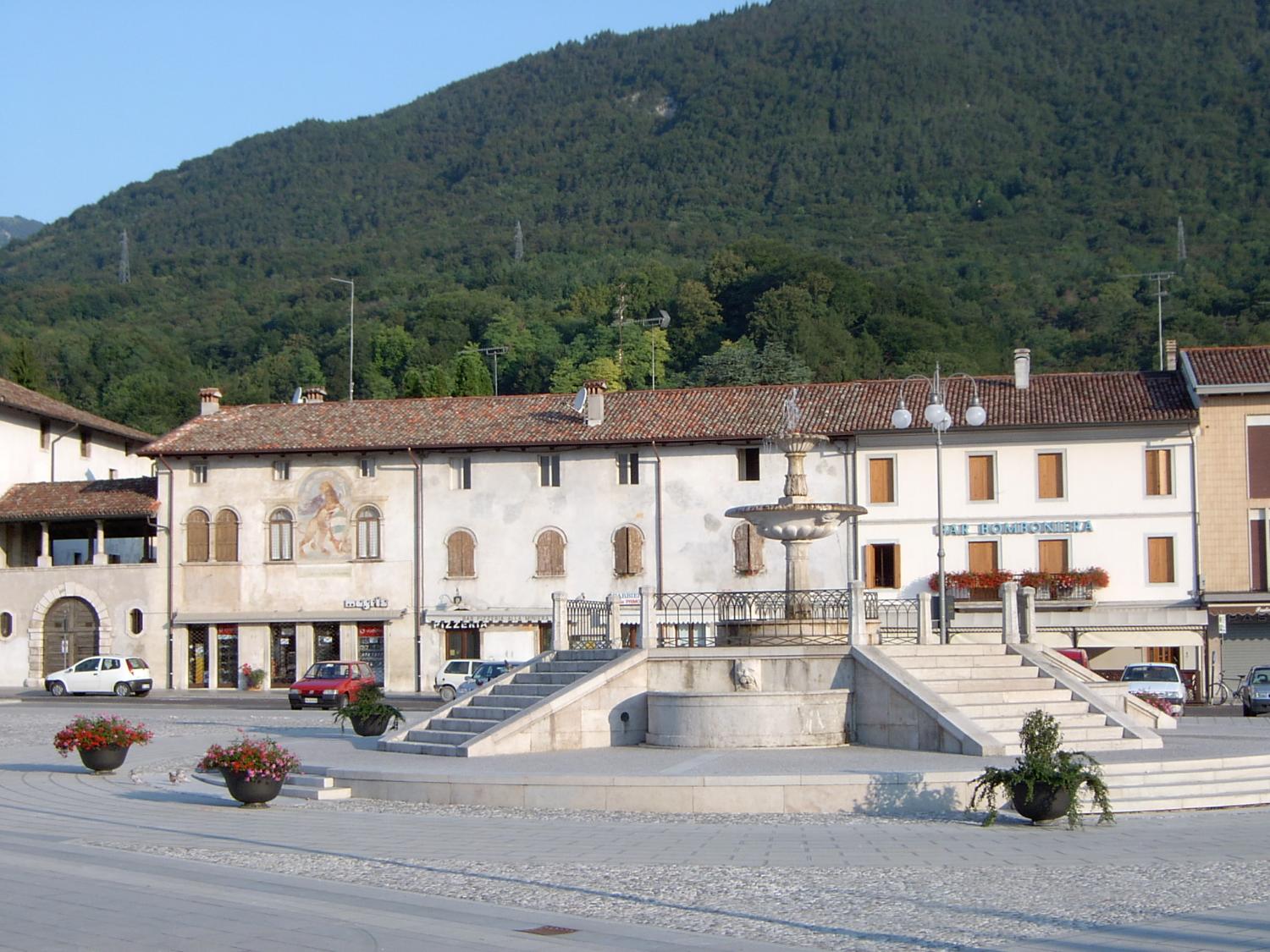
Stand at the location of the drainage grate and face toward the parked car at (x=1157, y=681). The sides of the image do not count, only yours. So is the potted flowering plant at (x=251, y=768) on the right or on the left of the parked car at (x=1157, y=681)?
left

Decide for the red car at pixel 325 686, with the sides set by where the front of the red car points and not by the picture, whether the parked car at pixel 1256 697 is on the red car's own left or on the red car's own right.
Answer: on the red car's own left

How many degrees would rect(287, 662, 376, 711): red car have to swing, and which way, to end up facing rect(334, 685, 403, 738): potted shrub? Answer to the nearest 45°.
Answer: approximately 45° to its left

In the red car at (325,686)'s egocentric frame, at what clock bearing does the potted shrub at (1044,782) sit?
The potted shrub is roughly at 10 o'clock from the red car.

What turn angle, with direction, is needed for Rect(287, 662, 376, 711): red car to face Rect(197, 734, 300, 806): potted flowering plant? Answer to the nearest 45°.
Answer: approximately 45° to its left

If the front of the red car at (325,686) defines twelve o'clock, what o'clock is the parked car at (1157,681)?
The parked car is roughly at 8 o'clock from the red car.

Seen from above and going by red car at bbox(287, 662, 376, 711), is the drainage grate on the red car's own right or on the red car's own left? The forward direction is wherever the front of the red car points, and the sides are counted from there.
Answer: on the red car's own left

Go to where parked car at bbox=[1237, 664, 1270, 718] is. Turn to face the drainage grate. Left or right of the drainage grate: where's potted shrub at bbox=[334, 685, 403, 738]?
right

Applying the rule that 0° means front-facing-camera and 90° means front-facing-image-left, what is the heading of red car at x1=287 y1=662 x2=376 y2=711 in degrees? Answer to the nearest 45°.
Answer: approximately 45°

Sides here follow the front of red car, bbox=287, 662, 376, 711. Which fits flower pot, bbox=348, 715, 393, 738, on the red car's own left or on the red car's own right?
on the red car's own left

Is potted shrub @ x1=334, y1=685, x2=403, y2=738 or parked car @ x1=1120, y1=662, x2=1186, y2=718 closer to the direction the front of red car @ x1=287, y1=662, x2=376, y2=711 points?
the potted shrub
